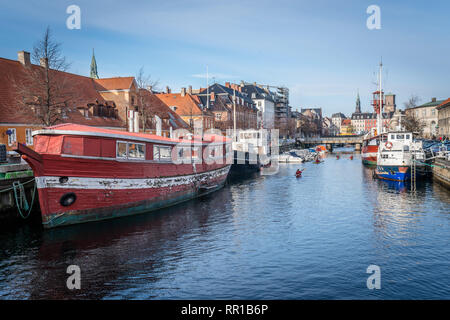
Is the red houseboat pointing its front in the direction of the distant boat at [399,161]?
no
